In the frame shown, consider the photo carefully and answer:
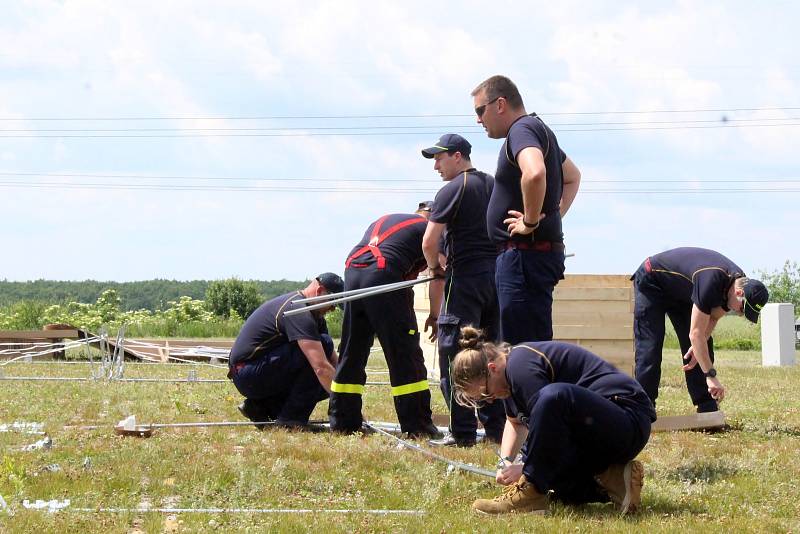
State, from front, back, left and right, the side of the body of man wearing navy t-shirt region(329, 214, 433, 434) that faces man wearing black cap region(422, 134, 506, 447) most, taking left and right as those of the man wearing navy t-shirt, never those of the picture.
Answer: right

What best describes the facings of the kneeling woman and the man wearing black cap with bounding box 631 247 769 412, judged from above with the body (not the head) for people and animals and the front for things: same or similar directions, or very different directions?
very different directions

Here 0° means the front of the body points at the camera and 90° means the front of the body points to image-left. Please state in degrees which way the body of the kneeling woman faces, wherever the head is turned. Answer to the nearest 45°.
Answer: approximately 90°

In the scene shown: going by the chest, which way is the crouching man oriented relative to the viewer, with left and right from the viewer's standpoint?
facing to the right of the viewer

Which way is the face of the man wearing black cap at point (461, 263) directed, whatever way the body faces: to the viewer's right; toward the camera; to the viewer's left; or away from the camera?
to the viewer's left

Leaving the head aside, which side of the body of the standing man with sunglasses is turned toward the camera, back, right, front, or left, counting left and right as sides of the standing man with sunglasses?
left

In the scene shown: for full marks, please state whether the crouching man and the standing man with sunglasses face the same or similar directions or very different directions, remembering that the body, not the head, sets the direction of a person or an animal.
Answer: very different directions

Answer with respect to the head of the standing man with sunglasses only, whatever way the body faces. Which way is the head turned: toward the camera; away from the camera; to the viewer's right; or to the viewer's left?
to the viewer's left

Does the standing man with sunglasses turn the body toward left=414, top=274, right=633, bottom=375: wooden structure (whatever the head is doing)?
no

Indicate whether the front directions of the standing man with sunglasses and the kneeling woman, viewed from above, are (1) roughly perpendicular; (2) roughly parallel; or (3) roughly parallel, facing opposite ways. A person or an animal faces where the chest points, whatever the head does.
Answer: roughly parallel

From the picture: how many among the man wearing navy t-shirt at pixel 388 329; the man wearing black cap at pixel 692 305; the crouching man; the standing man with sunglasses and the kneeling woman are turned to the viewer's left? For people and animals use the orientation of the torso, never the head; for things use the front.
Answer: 2

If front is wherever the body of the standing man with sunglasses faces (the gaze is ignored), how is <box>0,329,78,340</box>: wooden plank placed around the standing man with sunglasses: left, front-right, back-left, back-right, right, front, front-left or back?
front-right

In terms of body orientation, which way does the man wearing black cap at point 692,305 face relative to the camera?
to the viewer's right

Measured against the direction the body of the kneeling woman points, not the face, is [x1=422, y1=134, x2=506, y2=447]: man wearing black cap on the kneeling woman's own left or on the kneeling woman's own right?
on the kneeling woman's own right

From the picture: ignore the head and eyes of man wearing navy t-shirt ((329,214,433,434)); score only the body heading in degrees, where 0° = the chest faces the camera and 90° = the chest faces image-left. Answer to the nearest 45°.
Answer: approximately 225°

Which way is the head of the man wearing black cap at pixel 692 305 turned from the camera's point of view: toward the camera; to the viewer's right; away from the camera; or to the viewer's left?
to the viewer's right
